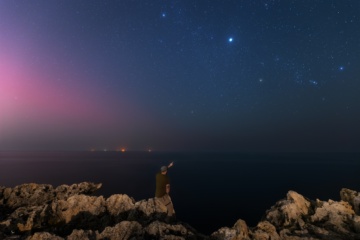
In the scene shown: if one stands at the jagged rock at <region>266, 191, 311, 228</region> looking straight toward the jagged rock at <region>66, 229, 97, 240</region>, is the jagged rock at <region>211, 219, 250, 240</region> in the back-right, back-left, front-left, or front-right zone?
front-left

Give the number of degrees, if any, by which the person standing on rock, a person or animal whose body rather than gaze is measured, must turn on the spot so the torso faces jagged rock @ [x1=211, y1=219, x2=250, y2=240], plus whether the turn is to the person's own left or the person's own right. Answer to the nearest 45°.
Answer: approximately 90° to the person's own right

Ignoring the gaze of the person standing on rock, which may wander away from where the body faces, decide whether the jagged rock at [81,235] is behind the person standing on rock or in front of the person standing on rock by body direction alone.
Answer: behind

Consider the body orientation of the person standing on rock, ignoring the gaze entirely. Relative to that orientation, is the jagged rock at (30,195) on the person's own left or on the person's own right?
on the person's own left

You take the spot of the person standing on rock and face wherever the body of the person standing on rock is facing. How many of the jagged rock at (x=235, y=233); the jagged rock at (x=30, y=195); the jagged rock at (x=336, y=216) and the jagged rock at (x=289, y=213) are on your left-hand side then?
1

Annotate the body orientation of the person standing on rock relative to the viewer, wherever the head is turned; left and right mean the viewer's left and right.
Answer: facing away from the viewer and to the right of the viewer

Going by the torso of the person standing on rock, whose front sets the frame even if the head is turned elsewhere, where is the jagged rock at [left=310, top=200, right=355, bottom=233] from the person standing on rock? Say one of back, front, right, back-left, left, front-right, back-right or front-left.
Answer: front-right

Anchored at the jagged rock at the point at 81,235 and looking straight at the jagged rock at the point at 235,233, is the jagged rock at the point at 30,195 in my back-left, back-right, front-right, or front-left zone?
back-left
